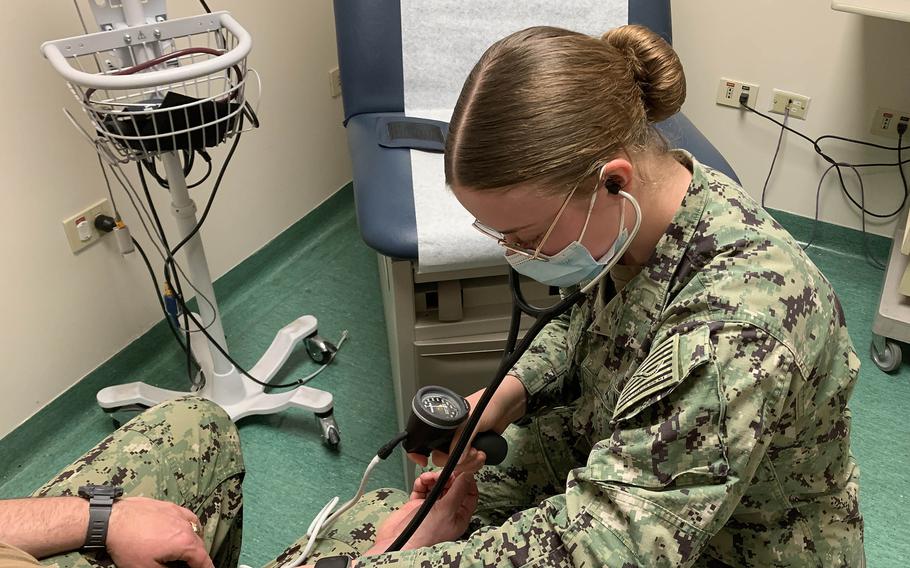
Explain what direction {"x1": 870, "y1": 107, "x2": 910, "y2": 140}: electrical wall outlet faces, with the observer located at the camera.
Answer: facing the viewer

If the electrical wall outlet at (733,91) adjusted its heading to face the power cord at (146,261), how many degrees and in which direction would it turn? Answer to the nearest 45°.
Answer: approximately 45° to its right

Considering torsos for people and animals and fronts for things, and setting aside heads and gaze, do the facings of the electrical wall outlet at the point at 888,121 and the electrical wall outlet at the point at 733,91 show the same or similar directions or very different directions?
same or similar directions

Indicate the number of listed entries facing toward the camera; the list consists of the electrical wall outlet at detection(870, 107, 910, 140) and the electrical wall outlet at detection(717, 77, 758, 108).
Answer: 2

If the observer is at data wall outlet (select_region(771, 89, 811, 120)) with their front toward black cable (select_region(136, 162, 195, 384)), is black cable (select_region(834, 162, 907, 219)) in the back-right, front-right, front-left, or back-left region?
back-left
